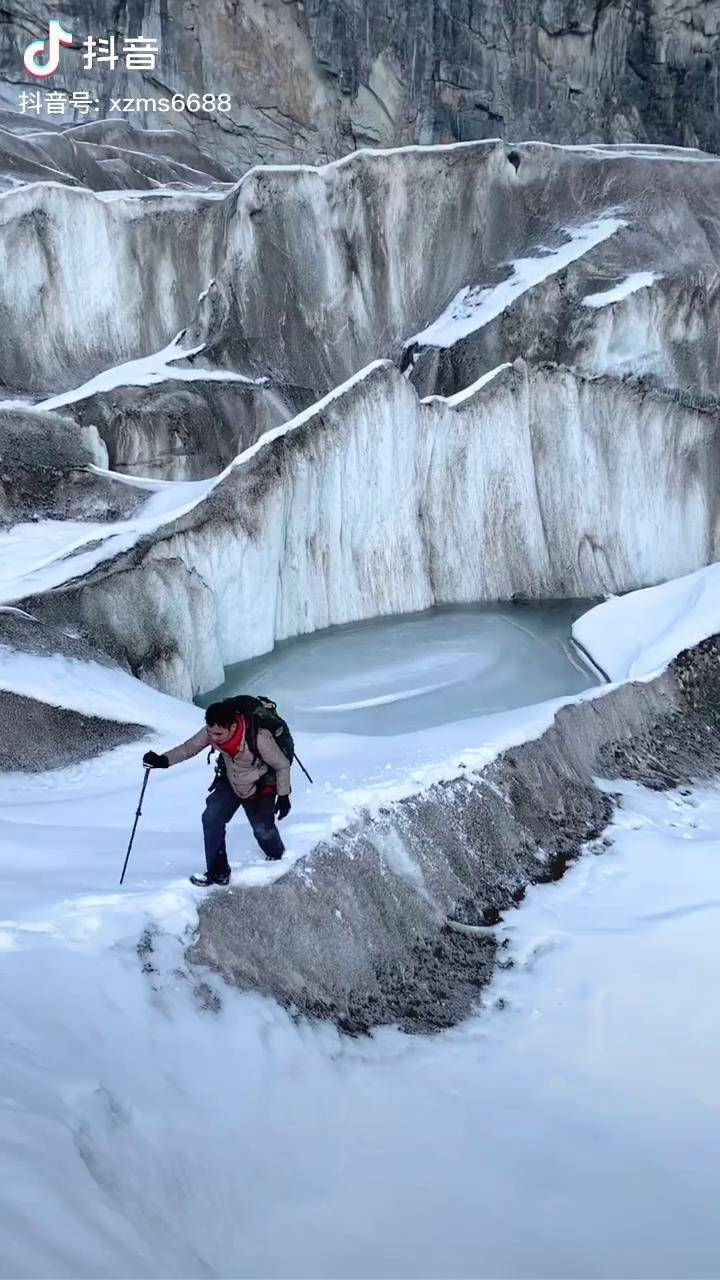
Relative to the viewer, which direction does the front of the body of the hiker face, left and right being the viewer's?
facing the viewer and to the left of the viewer
